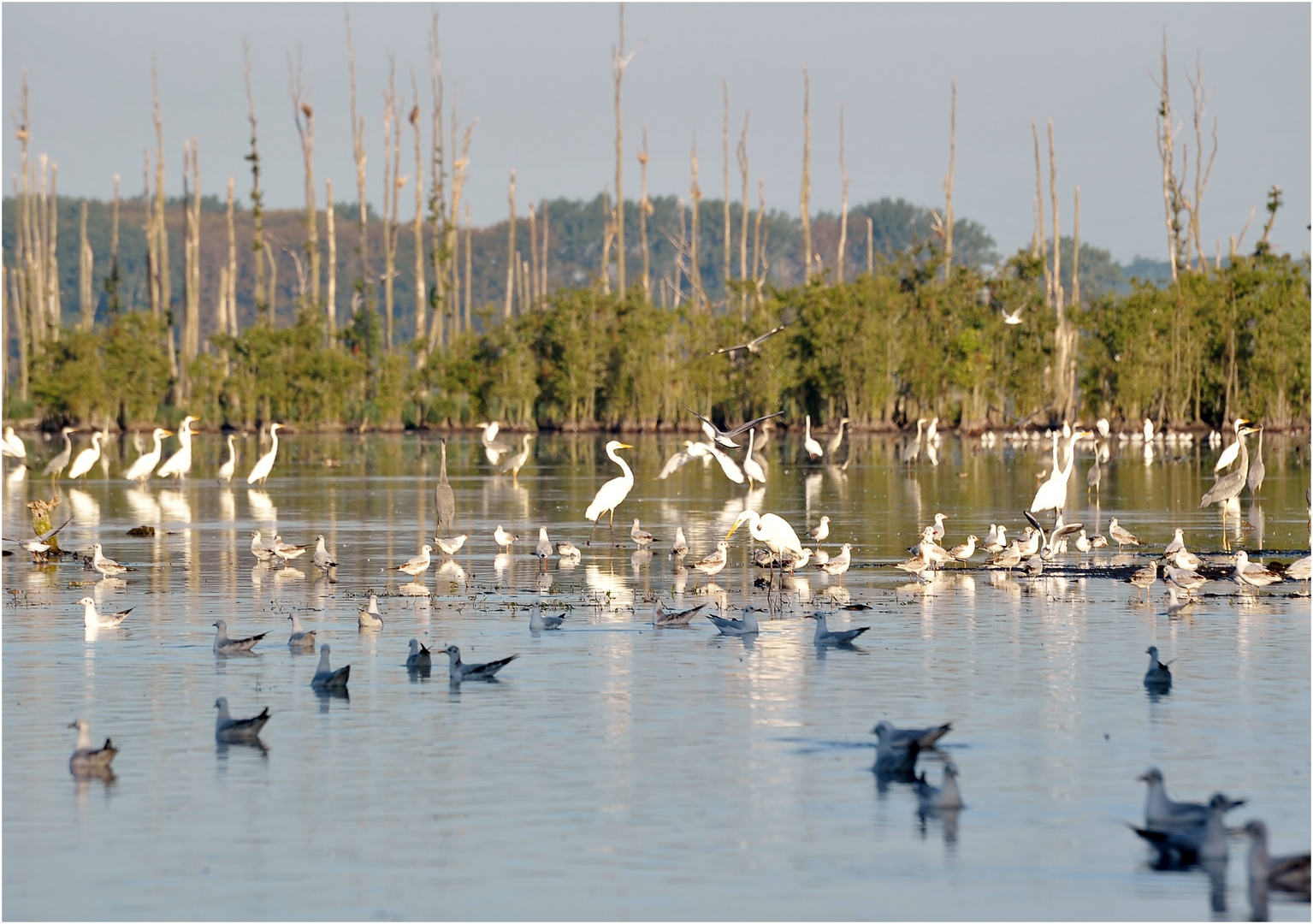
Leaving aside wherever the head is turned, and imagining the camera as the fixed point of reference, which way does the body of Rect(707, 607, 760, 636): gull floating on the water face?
to the viewer's right

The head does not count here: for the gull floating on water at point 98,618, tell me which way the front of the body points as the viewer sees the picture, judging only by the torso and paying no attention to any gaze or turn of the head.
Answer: to the viewer's left

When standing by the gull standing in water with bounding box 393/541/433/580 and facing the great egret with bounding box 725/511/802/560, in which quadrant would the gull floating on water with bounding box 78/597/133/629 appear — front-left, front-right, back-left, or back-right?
back-right

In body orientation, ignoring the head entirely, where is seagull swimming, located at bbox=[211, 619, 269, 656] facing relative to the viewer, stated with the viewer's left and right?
facing to the left of the viewer

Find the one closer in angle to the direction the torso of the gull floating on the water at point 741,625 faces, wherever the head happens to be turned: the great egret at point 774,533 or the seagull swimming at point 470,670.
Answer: the great egret

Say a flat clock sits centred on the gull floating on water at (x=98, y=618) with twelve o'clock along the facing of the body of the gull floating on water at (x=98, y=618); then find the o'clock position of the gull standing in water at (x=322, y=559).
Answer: the gull standing in water at (x=322, y=559) is roughly at 4 o'clock from the gull floating on water at (x=98, y=618).

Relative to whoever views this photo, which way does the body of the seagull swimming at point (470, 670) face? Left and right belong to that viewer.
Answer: facing to the left of the viewer

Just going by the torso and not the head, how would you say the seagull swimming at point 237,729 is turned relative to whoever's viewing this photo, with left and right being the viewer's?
facing to the left of the viewer
